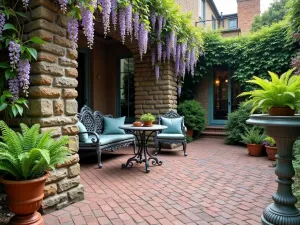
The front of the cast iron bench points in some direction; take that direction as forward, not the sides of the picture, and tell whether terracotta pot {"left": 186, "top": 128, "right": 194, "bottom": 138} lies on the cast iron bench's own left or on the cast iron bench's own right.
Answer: on the cast iron bench's own left

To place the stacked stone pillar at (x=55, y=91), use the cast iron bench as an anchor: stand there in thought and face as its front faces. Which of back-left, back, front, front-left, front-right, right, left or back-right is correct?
front-right

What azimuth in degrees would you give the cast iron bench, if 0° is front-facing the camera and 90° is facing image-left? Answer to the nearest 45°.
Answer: approximately 315°

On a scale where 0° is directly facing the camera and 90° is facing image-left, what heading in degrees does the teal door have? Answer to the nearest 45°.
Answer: approximately 0°

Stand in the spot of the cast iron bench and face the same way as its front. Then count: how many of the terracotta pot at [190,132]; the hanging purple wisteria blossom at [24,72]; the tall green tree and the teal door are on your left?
3

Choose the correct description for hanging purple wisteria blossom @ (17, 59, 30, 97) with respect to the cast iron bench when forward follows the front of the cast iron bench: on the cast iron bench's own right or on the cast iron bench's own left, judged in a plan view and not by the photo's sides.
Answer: on the cast iron bench's own right

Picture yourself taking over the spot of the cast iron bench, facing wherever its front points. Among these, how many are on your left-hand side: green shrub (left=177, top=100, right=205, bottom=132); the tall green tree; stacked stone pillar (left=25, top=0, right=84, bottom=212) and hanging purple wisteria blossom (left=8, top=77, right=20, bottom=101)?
2

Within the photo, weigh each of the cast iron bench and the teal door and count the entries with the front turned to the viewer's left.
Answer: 0

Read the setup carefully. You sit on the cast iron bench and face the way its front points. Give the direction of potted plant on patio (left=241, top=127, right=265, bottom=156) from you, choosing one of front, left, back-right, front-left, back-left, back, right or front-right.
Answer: front-left

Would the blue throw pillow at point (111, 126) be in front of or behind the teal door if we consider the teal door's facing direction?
in front

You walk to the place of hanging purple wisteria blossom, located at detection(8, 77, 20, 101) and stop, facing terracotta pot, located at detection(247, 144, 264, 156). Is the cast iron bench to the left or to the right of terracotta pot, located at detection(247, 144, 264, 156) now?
left

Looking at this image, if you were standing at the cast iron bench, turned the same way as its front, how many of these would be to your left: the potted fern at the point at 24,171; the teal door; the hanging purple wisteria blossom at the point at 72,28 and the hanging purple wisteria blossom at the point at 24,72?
1

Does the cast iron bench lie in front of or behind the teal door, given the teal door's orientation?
in front
